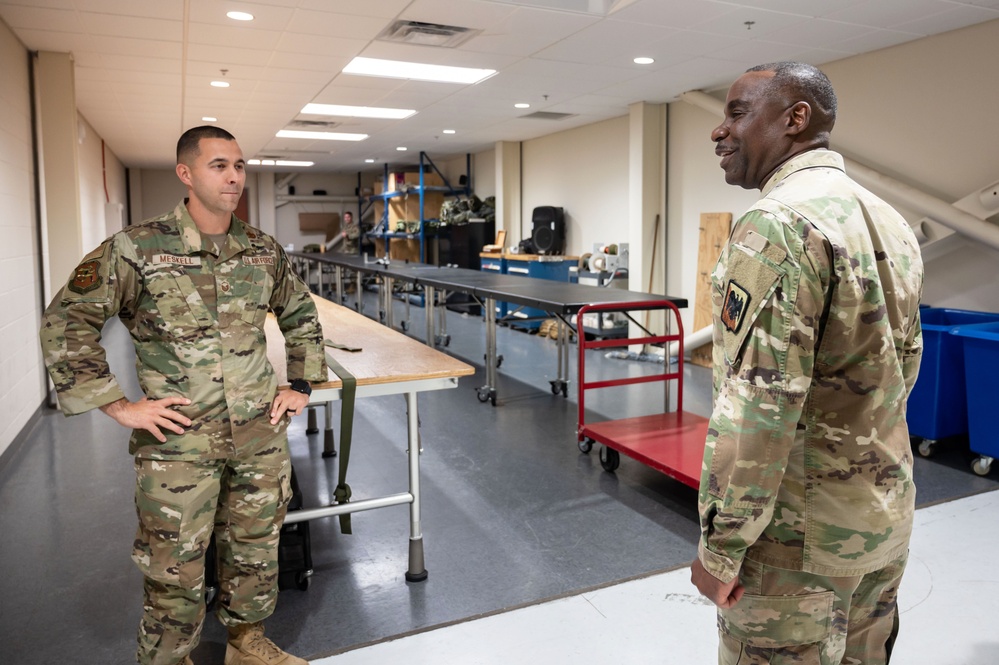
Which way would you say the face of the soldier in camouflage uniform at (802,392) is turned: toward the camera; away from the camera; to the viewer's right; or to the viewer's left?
to the viewer's left

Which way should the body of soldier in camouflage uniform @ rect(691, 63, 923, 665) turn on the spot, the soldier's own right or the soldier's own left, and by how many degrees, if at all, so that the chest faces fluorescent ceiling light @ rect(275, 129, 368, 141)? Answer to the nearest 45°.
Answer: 0° — they already face it

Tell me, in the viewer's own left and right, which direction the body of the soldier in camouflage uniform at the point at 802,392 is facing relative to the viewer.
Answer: facing away from the viewer and to the left of the viewer

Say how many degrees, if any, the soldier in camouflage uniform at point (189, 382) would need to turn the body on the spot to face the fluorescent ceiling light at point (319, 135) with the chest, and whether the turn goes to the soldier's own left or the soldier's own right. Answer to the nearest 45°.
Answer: approximately 135° to the soldier's own left

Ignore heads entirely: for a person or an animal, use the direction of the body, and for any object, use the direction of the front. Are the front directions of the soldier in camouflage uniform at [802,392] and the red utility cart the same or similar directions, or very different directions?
very different directions

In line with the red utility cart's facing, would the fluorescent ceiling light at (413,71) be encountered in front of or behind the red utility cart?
behind

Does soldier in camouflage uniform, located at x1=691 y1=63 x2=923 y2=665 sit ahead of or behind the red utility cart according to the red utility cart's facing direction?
ahead

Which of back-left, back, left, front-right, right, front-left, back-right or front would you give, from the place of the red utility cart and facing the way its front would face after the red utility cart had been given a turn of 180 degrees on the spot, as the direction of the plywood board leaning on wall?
front-right

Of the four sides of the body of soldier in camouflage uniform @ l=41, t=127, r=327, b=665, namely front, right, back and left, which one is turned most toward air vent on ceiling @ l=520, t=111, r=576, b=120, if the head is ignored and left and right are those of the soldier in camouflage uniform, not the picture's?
left

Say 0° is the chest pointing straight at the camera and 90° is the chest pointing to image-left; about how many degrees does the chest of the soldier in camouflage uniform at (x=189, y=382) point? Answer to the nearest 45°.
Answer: approximately 315°

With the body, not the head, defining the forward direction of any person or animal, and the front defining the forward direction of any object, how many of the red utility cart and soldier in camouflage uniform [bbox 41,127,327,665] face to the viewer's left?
0

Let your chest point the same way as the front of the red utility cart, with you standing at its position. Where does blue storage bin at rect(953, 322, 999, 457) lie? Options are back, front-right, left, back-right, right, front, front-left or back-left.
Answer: front-left
